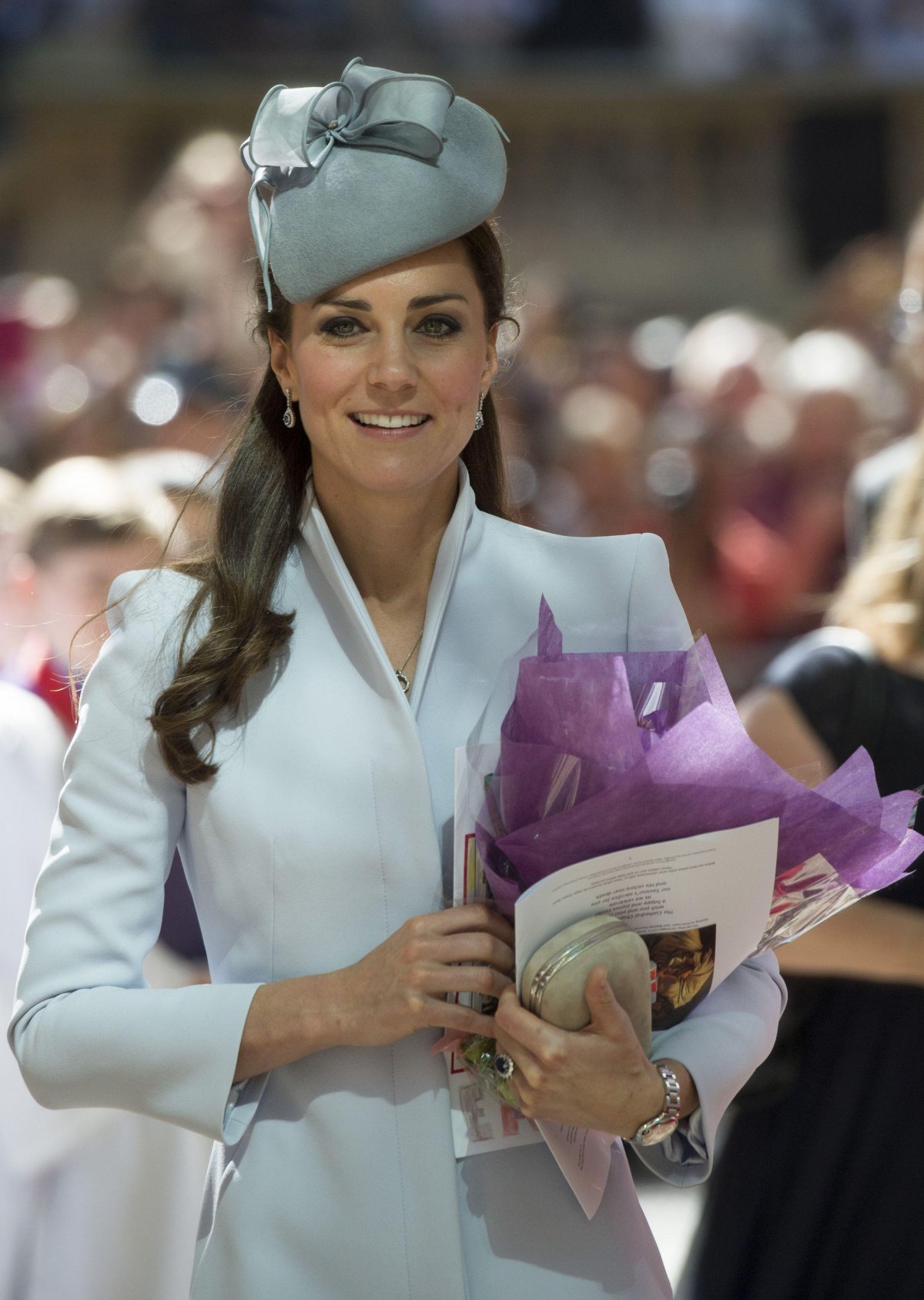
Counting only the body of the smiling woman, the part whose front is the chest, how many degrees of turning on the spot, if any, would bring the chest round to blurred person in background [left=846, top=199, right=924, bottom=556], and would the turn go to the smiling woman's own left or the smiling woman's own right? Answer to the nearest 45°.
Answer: approximately 135° to the smiling woman's own left

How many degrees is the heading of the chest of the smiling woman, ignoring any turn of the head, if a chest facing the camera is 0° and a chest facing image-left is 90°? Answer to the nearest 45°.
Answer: approximately 0°

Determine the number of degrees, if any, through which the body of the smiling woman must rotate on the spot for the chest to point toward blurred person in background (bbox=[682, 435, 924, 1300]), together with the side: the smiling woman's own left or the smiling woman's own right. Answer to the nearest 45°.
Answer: approximately 135° to the smiling woman's own left

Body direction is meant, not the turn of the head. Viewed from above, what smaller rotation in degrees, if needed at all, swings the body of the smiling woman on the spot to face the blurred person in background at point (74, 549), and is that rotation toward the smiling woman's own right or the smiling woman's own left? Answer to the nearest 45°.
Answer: approximately 180°
